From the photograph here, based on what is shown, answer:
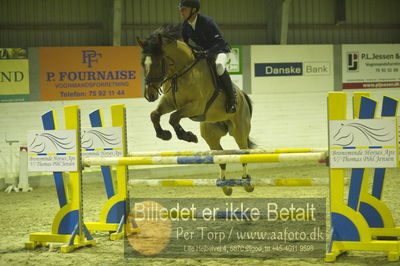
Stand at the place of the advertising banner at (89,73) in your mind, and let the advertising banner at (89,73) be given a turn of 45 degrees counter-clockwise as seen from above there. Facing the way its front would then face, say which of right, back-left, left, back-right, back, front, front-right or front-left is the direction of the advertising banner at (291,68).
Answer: front-left

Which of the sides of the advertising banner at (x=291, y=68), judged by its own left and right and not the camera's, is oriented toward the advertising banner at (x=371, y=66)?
left

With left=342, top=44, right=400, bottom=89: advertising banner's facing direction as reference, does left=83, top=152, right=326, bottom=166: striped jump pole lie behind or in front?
in front

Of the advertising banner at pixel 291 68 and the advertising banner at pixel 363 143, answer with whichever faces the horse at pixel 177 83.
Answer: the advertising banner at pixel 291 68

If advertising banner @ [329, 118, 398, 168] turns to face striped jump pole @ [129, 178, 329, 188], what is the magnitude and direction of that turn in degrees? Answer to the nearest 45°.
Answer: approximately 90° to its right

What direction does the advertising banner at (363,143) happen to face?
toward the camera

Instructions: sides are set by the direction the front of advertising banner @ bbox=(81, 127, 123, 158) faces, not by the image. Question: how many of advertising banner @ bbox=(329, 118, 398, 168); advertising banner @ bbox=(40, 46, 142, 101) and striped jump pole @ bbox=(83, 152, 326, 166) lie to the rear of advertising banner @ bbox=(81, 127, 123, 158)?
1

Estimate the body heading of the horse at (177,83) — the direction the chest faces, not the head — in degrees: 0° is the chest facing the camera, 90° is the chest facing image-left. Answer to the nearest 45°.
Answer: approximately 45°

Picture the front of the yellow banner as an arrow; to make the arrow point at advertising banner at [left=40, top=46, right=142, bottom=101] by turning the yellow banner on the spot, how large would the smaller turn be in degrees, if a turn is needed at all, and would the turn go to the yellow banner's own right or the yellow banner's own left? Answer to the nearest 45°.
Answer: approximately 90° to the yellow banner's own left

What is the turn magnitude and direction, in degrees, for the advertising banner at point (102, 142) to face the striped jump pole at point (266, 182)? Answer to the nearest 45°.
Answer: approximately 45° to its left

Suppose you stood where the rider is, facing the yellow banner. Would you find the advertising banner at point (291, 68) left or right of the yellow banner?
right

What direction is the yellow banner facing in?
toward the camera

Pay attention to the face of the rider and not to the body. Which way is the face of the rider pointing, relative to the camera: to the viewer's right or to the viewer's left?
to the viewer's left

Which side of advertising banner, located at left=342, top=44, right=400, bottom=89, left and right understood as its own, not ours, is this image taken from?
front

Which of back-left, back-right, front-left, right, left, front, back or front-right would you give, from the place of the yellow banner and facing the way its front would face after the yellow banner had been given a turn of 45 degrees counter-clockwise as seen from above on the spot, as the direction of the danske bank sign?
front-left

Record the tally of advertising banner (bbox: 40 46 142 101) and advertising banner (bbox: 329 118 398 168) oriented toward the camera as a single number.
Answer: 2

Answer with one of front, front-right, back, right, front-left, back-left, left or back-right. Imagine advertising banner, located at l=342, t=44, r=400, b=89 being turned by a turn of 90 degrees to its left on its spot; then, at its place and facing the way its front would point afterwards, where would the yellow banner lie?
back-right

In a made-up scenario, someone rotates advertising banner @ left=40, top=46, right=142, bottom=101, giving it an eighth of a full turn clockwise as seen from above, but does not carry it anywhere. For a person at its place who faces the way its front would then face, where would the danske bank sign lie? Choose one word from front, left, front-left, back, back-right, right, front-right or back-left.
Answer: back-left

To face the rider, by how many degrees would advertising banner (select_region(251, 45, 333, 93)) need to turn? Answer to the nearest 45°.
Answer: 0° — it already faces them
